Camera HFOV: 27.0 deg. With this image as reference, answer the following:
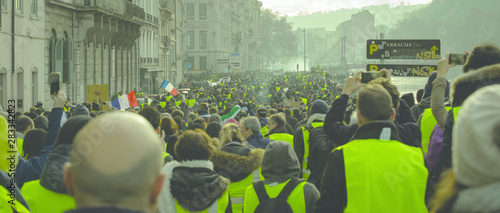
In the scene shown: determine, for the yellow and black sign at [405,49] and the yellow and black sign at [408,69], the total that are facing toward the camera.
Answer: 2

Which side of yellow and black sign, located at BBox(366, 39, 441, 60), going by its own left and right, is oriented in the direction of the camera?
front

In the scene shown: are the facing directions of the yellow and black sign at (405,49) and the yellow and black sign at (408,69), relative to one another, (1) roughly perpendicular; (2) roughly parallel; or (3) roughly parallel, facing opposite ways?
roughly parallel

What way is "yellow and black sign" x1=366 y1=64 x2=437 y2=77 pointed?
toward the camera
